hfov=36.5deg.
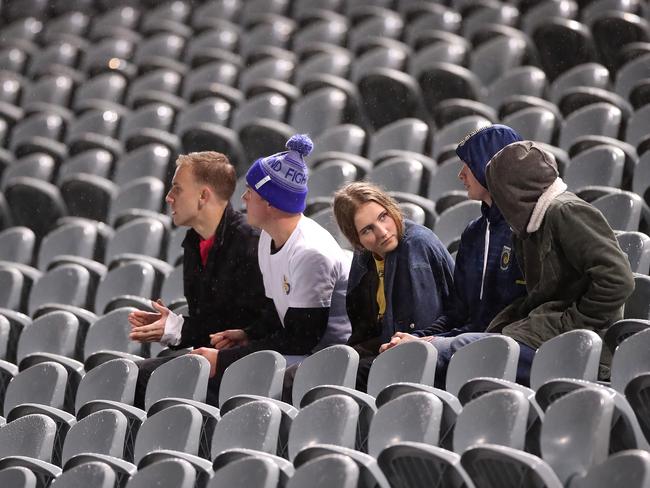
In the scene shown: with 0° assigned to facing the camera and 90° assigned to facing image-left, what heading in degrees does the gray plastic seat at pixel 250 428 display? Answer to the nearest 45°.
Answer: approximately 45°

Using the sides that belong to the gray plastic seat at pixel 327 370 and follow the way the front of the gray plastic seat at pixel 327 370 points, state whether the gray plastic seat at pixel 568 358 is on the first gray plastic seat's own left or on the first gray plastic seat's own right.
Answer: on the first gray plastic seat's own left

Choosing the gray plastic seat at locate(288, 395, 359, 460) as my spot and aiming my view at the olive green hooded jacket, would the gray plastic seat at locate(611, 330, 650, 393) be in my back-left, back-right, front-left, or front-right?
front-right

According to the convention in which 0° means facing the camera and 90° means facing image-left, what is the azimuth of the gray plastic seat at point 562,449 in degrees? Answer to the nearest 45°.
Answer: approximately 45°

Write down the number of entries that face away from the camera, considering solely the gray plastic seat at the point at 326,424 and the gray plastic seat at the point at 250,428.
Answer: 0

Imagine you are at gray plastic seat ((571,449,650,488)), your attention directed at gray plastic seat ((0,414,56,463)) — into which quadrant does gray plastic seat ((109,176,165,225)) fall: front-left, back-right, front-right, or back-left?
front-right

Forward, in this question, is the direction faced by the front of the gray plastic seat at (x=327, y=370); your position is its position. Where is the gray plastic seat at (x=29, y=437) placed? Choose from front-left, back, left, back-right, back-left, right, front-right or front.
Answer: front-right

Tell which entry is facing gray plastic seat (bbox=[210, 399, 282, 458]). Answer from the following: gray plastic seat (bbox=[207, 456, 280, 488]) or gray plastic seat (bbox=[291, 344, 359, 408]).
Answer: gray plastic seat (bbox=[291, 344, 359, 408])

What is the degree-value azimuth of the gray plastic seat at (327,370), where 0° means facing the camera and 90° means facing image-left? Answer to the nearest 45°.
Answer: approximately 45°

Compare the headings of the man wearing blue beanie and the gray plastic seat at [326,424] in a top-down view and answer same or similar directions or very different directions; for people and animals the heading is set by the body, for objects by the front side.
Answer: same or similar directions

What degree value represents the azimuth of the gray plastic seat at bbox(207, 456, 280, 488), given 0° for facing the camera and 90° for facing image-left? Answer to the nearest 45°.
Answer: approximately 45°

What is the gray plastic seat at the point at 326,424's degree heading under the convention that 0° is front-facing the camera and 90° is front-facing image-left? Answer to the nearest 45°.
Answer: approximately 45°

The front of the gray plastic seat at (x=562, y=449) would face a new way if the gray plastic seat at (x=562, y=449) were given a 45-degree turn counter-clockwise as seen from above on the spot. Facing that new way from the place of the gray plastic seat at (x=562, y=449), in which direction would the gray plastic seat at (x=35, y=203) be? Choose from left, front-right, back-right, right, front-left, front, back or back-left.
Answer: back-right

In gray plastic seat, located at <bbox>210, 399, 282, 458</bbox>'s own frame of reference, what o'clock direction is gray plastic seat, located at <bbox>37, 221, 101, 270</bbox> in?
gray plastic seat, located at <bbox>37, 221, 101, 270</bbox> is roughly at 4 o'clock from gray plastic seat, located at <bbox>210, 399, 282, 458</bbox>.

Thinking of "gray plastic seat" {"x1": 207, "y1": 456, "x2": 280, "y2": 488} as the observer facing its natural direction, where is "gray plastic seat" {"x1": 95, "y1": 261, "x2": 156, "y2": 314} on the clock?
"gray plastic seat" {"x1": 95, "y1": 261, "x2": 156, "y2": 314} is roughly at 4 o'clock from "gray plastic seat" {"x1": 207, "y1": 456, "x2": 280, "y2": 488}.

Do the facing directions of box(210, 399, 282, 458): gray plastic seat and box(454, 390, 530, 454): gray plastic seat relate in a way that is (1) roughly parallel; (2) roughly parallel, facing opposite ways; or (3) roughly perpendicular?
roughly parallel
